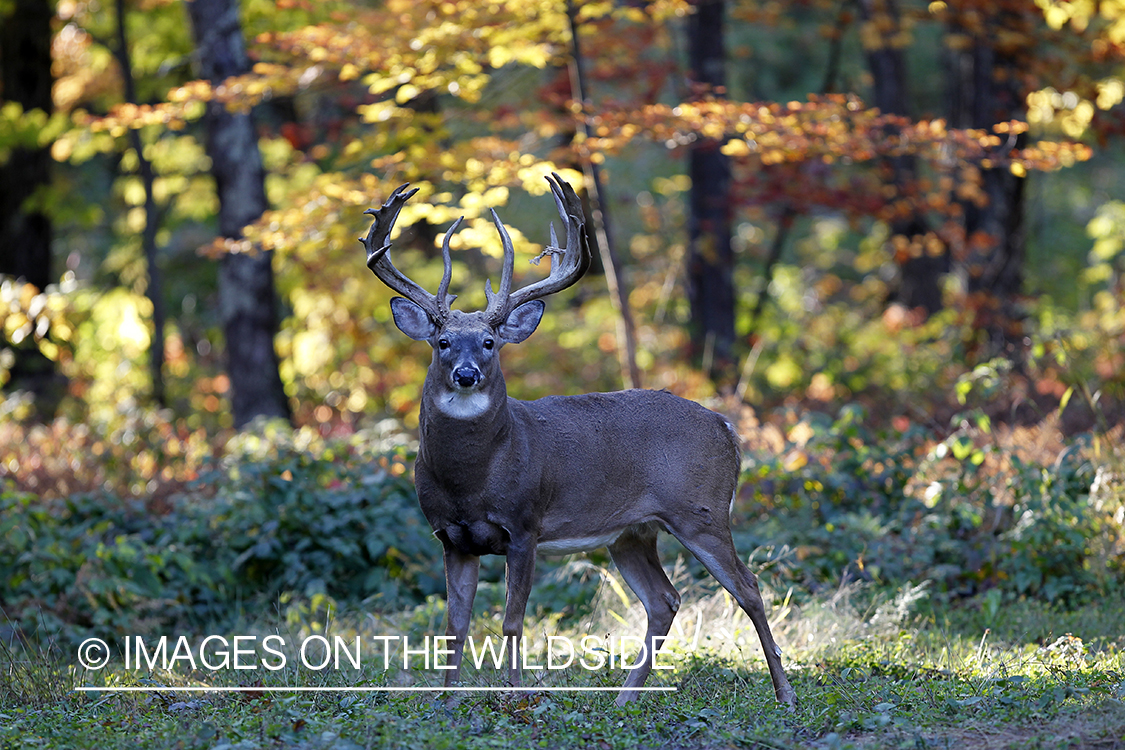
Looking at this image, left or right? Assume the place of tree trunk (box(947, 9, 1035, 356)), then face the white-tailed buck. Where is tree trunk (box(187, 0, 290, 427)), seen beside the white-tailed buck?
right

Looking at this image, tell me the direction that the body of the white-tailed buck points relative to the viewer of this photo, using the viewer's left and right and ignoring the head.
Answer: facing the viewer and to the left of the viewer

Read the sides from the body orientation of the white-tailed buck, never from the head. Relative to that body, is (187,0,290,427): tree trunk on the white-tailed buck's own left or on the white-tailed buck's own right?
on the white-tailed buck's own right

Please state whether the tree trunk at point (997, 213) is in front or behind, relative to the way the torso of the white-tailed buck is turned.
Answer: behind

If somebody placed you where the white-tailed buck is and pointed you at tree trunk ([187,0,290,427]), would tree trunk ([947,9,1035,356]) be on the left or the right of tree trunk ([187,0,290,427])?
right

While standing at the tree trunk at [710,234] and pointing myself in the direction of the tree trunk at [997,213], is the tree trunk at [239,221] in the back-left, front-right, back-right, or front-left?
back-right

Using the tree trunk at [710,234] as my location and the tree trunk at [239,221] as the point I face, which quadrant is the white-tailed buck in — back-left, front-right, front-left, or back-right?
front-left
